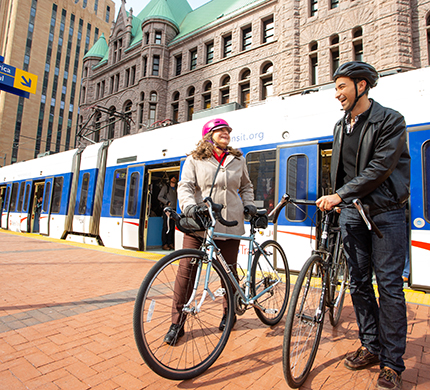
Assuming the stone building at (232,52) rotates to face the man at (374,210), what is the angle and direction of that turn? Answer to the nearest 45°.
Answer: approximately 45° to its left

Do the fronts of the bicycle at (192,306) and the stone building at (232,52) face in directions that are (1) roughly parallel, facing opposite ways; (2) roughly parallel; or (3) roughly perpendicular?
roughly parallel

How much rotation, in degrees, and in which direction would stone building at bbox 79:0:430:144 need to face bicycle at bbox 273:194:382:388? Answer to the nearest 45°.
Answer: approximately 45° to its left

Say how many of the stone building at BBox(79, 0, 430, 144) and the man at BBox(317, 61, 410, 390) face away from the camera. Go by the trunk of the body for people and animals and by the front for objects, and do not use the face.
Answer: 0

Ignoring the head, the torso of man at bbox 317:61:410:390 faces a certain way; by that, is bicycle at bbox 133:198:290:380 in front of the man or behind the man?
in front

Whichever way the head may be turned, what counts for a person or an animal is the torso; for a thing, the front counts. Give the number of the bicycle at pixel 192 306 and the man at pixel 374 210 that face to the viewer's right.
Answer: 0

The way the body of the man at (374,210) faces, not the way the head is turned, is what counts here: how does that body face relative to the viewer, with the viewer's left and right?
facing the viewer and to the left of the viewer

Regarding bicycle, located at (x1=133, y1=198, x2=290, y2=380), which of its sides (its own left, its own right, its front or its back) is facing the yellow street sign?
right

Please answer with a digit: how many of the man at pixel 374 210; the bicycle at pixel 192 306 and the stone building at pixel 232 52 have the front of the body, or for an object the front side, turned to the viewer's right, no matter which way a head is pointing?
0

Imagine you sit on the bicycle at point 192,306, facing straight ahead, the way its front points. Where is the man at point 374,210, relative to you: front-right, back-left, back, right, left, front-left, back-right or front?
back-left

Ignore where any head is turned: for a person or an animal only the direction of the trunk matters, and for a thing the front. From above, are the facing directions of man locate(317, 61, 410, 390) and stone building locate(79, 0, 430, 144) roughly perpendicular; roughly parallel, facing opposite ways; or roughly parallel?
roughly parallel
